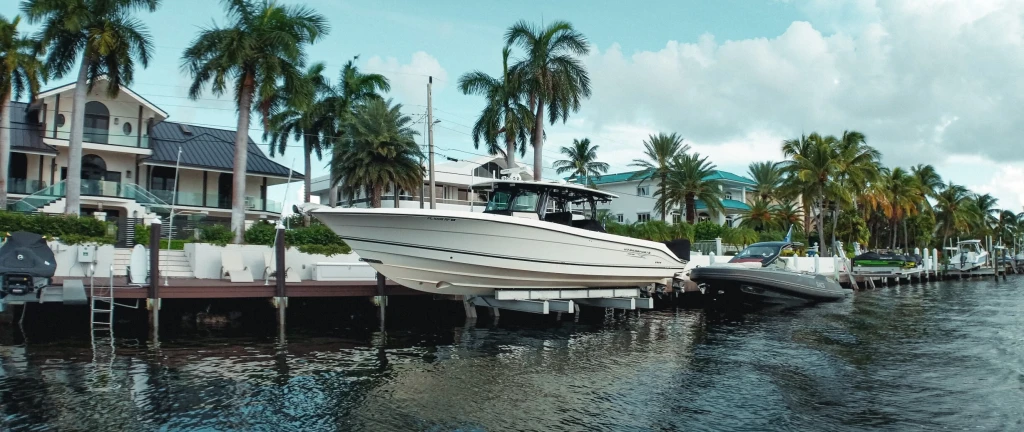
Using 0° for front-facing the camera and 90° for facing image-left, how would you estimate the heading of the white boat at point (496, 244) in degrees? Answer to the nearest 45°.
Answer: approximately 45°

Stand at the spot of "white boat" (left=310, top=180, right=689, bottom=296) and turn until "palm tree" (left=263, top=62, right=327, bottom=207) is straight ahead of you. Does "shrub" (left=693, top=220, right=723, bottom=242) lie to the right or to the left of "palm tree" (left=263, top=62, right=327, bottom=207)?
right

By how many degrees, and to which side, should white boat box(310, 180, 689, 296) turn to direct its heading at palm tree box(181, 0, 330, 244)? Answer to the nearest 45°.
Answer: approximately 90° to its right

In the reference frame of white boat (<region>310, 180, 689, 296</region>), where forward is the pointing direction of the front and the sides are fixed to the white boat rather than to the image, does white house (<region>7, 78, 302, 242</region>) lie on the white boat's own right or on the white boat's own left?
on the white boat's own right

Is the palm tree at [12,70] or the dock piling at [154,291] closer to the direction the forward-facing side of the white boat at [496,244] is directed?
the dock piling

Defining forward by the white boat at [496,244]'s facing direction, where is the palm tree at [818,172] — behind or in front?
behind

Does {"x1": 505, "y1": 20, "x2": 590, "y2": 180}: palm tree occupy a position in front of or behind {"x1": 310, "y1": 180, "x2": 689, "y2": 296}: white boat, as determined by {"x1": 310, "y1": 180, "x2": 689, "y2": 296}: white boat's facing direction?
behind

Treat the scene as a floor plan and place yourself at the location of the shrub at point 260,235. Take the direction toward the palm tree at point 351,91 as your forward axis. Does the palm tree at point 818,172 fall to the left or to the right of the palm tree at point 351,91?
right

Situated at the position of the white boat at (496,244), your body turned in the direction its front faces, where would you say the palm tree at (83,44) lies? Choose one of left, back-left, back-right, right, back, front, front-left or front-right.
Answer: right

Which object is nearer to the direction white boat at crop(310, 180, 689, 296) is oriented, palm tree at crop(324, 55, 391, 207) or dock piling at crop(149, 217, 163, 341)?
the dock piling

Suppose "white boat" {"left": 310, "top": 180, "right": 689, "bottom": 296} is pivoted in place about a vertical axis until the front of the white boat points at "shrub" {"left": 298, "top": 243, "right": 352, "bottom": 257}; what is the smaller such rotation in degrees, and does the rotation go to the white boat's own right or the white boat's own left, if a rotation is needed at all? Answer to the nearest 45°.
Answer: approximately 90° to the white boat's own right

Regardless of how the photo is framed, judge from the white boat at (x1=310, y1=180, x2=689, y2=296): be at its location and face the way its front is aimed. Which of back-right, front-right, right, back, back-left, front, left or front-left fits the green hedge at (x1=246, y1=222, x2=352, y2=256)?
right
